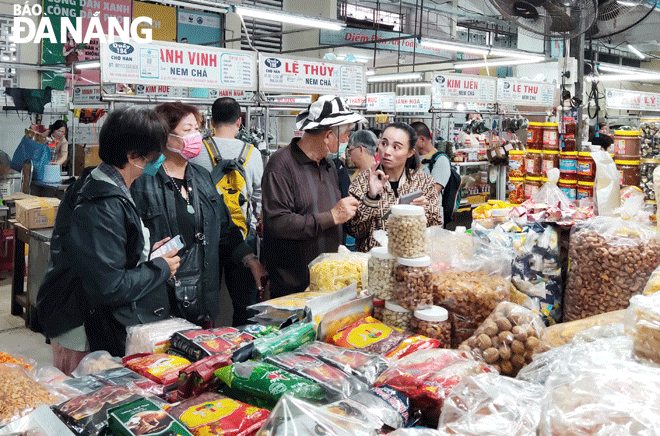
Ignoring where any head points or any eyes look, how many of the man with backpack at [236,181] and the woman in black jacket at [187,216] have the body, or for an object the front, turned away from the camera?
1

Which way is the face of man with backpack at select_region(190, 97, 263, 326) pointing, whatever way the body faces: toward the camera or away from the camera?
away from the camera

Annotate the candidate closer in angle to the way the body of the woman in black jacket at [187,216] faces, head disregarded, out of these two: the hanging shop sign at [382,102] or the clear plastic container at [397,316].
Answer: the clear plastic container

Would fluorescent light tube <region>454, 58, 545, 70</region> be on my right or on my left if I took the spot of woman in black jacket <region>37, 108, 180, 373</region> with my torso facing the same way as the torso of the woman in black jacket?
on my left

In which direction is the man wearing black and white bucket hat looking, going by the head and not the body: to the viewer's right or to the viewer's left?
to the viewer's right

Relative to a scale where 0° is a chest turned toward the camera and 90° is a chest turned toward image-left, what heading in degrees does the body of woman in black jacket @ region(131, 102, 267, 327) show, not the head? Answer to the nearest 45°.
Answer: approximately 315°

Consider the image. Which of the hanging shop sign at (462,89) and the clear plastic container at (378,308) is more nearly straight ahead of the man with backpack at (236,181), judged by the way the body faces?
the hanging shop sign

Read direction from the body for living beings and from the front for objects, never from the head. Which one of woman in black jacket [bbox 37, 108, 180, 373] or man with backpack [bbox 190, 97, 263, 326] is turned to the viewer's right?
the woman in black jacket

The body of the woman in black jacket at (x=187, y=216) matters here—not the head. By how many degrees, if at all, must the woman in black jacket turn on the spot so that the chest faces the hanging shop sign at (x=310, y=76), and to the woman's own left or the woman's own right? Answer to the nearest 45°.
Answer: approximately 135° to the woman's own left

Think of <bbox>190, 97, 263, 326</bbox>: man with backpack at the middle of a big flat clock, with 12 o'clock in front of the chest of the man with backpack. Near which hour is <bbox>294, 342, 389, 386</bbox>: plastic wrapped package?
The plastic wrapped package is roughly at 6 o'clock from the man with backpack.

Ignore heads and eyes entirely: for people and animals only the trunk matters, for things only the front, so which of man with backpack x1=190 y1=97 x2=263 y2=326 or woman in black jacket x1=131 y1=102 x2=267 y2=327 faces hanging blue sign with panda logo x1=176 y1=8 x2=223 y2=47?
the man with backpack

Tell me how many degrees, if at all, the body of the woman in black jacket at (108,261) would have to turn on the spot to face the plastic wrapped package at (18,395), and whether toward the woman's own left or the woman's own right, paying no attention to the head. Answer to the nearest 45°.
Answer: approximately 90° to the woman's own right

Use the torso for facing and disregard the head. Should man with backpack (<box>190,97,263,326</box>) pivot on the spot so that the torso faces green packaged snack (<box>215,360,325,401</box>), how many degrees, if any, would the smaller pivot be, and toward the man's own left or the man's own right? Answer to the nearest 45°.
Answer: approximately 180°

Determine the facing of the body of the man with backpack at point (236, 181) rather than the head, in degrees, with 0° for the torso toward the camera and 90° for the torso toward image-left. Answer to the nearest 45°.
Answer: approximately 180°

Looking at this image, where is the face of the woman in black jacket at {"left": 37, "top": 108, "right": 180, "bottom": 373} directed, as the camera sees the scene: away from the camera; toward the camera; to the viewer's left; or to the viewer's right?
to the viewer's right

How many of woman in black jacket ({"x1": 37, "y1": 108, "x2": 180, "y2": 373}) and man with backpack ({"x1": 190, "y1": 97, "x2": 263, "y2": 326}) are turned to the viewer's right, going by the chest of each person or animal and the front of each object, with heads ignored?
1

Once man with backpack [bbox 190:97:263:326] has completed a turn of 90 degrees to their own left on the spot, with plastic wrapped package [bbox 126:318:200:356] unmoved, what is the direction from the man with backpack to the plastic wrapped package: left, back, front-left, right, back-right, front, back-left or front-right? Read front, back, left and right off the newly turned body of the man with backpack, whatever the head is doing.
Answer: left
